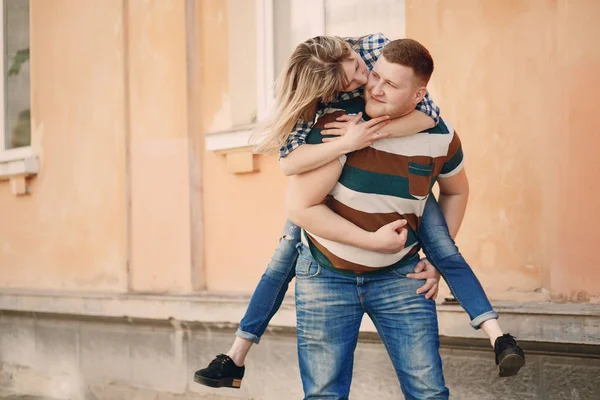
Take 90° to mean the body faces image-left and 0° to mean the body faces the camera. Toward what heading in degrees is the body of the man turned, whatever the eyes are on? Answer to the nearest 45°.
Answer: approximately 0°
